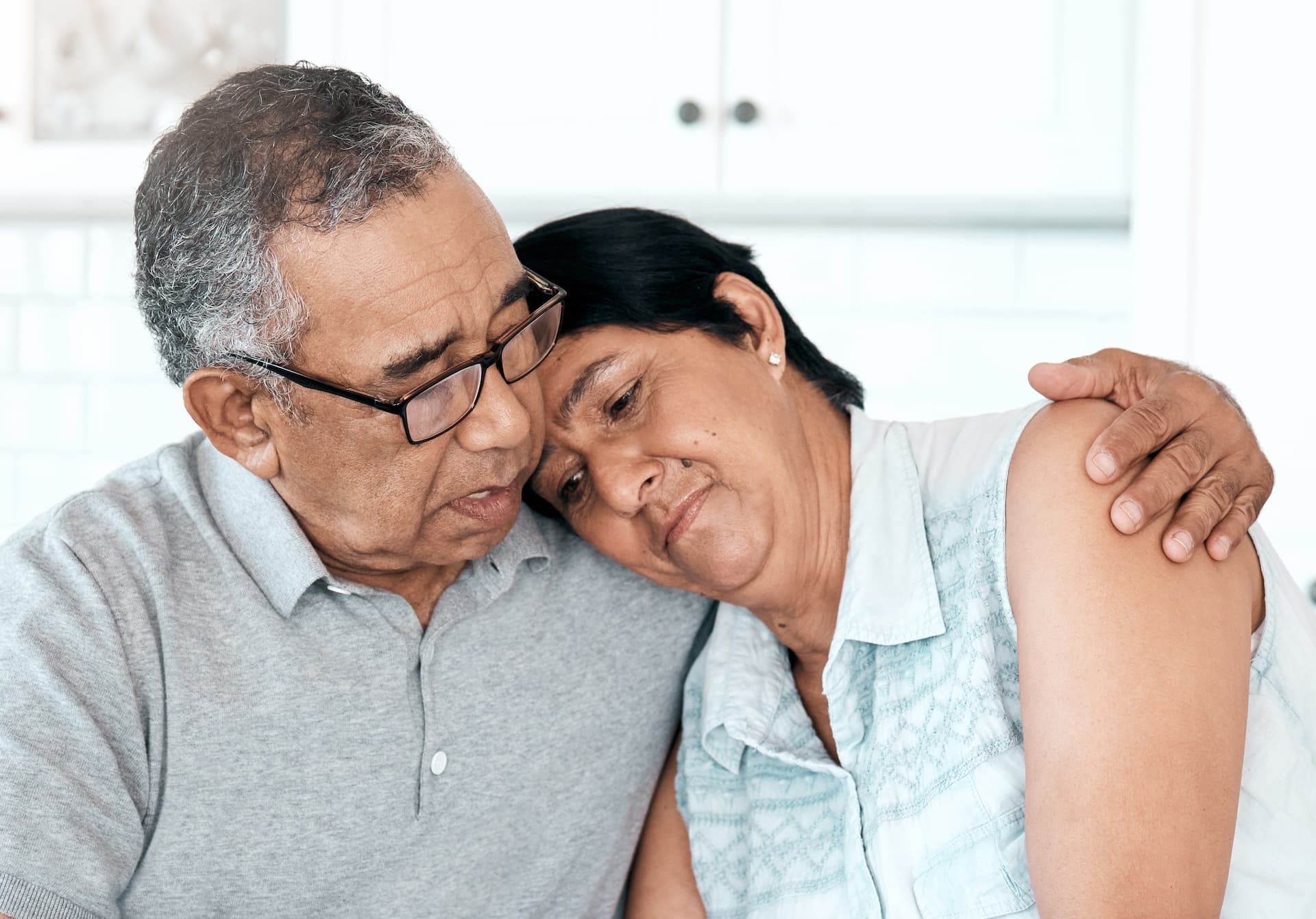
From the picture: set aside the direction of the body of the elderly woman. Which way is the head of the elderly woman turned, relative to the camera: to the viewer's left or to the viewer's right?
to the viewer's left

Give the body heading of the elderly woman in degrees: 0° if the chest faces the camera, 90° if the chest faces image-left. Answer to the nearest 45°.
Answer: approximately 45°

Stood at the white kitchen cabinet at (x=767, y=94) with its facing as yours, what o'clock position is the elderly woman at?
The elderly woman is roughly at 12 o'clock from the white kitchen cabinet.

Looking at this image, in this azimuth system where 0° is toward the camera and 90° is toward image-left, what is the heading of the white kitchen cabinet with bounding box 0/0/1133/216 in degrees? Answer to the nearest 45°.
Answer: approximately 0°

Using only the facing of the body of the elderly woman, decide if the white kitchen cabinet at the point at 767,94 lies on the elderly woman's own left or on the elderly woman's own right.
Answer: on the elderly woman's own right
